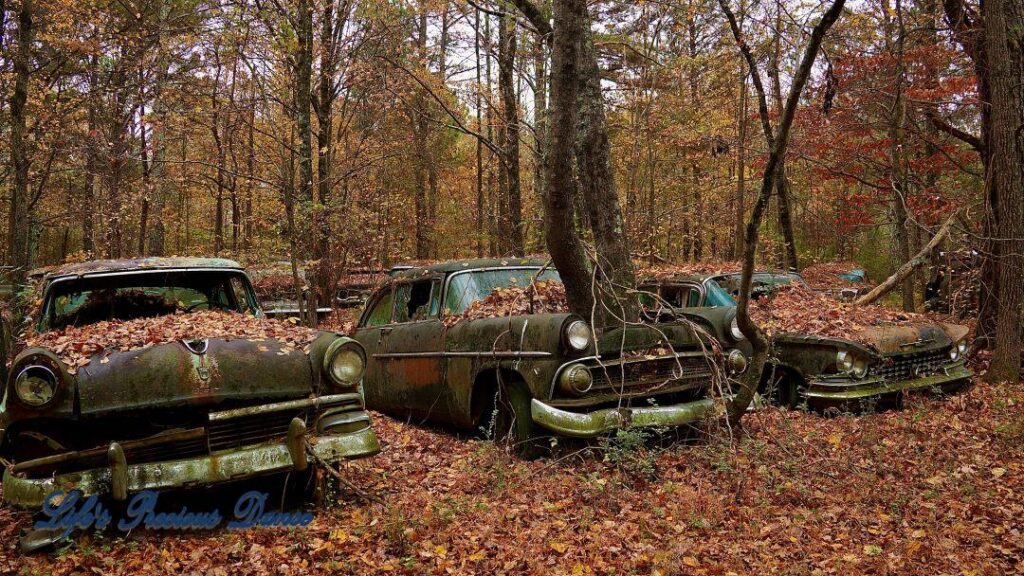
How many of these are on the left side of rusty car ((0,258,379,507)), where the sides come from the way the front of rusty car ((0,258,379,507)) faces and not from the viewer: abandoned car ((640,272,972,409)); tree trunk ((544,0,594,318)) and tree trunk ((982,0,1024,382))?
3

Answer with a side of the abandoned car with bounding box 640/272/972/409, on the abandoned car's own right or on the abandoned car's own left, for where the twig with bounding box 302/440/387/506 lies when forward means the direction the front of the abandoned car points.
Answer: on the abandoned car's own right

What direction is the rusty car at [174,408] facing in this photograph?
toward the camera

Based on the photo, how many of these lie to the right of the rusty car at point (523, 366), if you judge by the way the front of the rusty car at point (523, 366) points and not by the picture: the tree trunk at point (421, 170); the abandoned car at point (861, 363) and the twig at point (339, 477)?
1

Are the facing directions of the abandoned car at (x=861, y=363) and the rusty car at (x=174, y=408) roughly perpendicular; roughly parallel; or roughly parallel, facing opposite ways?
roughly parallel

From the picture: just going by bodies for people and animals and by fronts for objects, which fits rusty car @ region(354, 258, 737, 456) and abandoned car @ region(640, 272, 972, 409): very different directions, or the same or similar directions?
same or similar directions

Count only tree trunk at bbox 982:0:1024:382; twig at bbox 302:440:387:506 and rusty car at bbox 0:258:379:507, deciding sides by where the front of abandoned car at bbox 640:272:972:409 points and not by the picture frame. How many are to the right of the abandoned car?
2

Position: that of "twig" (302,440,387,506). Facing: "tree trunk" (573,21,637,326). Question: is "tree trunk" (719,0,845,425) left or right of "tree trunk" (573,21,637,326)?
right

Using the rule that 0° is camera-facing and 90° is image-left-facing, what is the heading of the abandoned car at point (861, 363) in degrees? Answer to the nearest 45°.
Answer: approximately 315°

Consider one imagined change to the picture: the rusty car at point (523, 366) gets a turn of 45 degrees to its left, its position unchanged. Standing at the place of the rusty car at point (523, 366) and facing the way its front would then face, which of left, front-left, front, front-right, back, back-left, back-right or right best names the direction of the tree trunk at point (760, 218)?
front

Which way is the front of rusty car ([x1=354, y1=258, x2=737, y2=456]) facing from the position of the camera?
facing the viewer and to the right of the viewer

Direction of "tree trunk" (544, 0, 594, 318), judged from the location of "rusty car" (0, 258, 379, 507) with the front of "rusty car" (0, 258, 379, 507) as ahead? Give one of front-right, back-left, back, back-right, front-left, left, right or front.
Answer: left

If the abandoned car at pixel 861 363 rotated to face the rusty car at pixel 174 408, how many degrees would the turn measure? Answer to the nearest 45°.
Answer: approximately 90° to its right

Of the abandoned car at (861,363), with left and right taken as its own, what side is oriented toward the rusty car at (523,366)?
right

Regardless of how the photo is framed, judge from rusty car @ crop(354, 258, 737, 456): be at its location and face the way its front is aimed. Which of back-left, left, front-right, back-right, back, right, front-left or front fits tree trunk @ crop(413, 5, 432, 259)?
back-left

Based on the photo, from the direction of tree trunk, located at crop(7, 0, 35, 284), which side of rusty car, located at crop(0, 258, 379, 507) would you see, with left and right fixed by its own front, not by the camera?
back

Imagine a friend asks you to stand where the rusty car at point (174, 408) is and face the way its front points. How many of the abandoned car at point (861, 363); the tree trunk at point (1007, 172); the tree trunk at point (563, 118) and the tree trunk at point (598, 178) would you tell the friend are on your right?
0

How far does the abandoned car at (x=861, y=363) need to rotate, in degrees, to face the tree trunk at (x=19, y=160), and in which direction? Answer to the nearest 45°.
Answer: approximately 135° to its right
